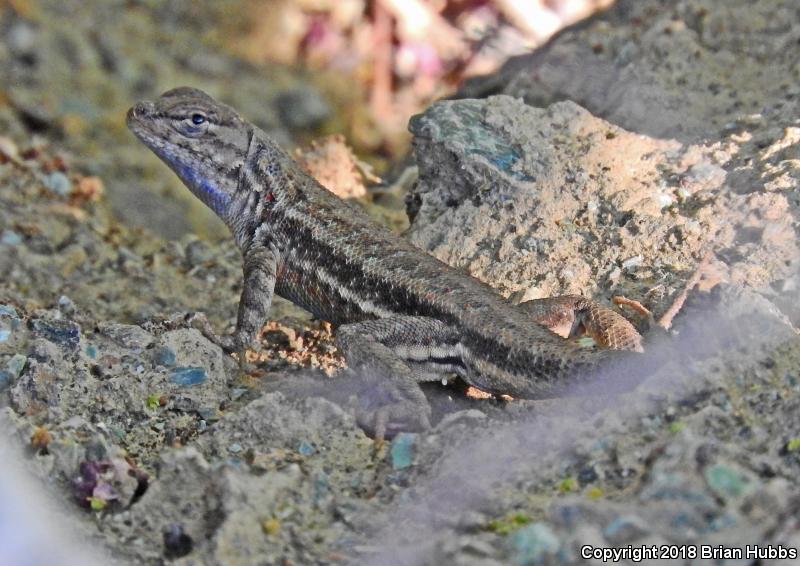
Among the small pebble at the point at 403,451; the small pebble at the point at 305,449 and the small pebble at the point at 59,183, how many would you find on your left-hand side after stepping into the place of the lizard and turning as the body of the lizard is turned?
2

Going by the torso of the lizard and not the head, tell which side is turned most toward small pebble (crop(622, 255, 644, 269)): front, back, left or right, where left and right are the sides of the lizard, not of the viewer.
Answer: back

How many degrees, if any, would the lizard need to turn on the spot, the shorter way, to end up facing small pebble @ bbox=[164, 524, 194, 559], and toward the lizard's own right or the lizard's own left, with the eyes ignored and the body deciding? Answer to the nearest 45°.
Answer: approximately 90° to the lizard's own left

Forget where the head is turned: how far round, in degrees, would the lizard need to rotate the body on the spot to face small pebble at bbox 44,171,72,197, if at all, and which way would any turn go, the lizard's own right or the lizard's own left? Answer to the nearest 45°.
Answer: approximately 45° to the lizard's own right

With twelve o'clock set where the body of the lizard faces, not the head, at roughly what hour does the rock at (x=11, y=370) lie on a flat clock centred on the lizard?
The rock is roughly at 11 o'clock from the lizard.

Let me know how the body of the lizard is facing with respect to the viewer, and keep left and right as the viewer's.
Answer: facing to the left of the viewer

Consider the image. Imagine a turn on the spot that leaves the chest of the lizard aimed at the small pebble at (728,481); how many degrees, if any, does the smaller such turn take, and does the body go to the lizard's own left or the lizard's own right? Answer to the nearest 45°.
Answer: approximately 135° to the lizard's own left

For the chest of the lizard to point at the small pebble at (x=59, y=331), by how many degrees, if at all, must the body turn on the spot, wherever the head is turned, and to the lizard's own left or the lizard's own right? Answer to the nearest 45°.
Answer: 0° — it already faces it

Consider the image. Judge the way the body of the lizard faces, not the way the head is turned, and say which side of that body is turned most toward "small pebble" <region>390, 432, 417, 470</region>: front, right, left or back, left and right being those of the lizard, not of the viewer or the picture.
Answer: left

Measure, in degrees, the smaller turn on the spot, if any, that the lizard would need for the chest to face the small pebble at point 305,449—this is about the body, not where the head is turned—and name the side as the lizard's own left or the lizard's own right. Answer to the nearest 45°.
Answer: approximately 90° to the lizard's own left

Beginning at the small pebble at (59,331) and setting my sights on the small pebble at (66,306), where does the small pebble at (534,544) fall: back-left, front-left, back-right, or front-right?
back-right
